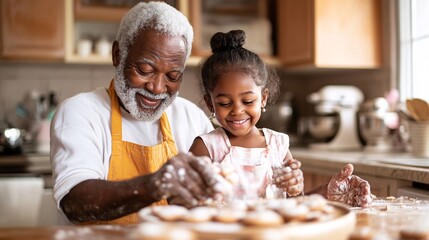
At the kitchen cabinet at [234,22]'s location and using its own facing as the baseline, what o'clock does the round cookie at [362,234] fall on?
The round cookie is roughly at 12 o'clock from the kitchen cabinet.

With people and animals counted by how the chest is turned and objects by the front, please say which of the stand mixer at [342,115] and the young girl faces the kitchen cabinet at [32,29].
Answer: the stand mixer

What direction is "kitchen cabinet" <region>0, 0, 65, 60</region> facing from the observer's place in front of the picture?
facing the viewer

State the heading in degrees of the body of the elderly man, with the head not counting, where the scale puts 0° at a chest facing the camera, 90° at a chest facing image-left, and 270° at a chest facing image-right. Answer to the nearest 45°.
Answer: approximately 315°

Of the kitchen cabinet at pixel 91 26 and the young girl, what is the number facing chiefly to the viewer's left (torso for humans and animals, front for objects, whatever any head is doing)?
0

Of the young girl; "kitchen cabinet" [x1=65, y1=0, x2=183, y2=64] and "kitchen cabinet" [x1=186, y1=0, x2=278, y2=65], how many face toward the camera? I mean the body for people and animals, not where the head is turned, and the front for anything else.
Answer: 3

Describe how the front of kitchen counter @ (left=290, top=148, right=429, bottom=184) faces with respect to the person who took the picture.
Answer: facing the viewer and to the left of the viewer

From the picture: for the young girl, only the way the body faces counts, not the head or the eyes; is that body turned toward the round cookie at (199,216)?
yes

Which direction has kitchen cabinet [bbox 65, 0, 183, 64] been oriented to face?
toward the camera

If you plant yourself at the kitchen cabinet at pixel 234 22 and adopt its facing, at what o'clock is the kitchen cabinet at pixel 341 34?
the kitchen cabinet at pixel 341 34 is roughly at 10 o'clock from the kitchen cabinet at pixel 234 22.

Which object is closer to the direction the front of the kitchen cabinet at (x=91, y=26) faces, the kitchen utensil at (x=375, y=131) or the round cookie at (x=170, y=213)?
the round cookie

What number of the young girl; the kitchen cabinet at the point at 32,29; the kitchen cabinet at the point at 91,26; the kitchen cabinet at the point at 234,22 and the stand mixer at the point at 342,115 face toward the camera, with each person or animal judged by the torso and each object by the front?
4

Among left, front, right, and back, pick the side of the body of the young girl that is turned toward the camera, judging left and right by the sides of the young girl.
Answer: front

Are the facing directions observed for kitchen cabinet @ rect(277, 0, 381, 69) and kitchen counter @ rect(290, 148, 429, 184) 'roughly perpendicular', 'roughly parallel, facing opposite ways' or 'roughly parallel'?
roughly parallel

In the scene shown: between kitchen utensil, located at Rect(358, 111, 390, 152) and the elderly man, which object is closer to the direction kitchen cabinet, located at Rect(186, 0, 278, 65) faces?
the elderly man
